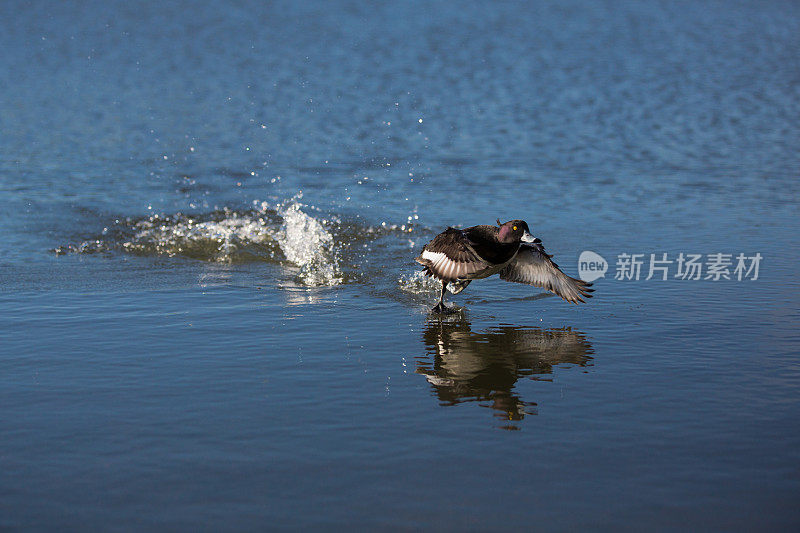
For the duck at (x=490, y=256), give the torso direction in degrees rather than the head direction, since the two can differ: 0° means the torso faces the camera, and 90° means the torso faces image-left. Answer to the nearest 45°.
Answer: approximately 315°
